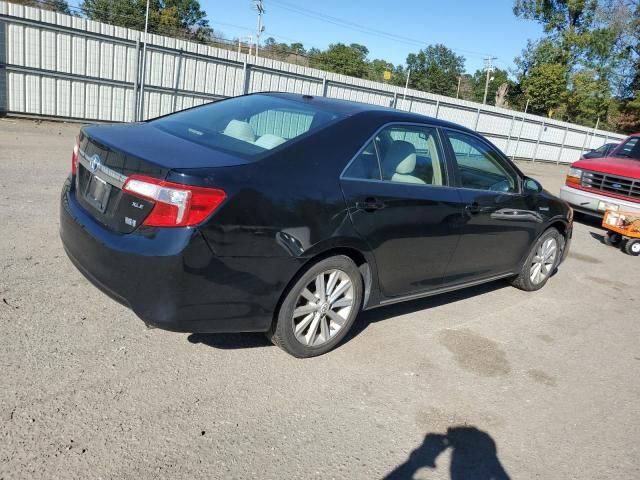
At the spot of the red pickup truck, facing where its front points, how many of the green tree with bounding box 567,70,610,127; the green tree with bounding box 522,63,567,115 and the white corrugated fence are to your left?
0

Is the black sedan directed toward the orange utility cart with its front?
yes

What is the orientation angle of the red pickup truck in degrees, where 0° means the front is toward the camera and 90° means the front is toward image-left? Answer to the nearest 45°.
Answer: approximately 45°

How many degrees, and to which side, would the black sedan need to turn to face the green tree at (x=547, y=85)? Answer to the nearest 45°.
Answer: approximately 45° to its left

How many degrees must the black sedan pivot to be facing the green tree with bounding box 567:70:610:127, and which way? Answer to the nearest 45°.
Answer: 0° — it already faces it

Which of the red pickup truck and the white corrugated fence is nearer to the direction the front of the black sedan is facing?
the red pickup truck

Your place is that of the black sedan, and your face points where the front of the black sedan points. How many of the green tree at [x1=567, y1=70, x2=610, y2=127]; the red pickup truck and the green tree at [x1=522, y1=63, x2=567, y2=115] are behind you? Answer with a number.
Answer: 0

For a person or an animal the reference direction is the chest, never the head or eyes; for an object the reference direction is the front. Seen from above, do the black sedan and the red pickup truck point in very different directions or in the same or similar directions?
very different directions

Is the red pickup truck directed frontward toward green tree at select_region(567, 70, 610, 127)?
no

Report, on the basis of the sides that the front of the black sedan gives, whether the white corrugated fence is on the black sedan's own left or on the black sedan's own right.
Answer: on the black sedan's own left

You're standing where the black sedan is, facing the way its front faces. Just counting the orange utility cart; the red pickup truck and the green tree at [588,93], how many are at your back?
0

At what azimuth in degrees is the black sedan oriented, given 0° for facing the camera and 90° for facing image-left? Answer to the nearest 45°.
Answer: approximately 225°

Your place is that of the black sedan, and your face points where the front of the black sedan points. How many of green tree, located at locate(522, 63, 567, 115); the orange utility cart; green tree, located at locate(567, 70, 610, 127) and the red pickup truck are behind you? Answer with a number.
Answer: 0

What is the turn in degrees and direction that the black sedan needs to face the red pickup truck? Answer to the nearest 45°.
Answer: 0° — it already faces it

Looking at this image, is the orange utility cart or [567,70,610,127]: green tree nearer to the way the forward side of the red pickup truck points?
the orange utility cart
